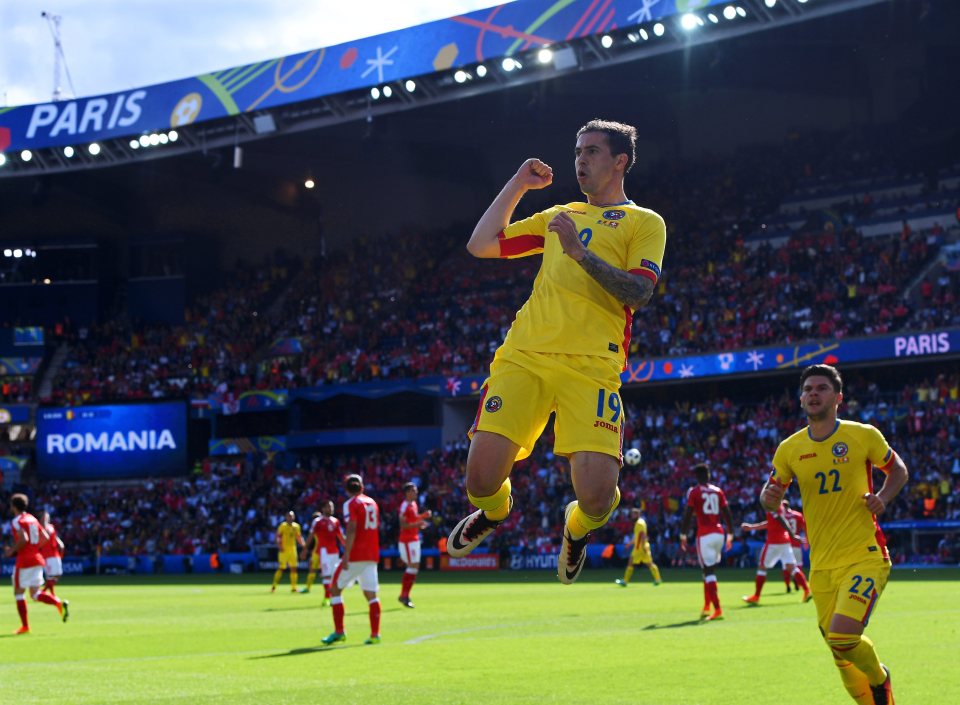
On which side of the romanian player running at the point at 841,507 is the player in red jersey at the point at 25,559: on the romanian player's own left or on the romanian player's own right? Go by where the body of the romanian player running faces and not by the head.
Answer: on the romanian player's own right

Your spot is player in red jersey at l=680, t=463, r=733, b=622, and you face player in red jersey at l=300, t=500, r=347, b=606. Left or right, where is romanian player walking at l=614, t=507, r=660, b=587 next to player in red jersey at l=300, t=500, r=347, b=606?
right

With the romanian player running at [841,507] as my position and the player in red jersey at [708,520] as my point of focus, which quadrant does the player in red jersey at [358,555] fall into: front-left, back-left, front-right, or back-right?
front-left

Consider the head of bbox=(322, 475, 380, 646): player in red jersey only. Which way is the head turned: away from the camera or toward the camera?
away from the camera

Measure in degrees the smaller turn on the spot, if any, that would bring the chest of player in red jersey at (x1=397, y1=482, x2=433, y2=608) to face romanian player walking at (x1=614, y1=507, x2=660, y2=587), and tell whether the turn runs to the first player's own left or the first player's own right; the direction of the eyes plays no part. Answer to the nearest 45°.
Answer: approximately 45° to the first player's own left

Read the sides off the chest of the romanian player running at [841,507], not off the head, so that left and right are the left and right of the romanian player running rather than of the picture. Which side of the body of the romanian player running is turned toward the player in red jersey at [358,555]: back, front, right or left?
right

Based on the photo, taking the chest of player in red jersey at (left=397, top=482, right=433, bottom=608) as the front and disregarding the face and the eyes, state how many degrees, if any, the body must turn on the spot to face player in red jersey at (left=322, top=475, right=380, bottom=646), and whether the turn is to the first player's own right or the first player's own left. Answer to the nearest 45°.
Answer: approximately 90° to the first player's own right

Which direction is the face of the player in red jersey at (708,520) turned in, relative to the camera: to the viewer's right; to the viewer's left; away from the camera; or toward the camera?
away from the camera

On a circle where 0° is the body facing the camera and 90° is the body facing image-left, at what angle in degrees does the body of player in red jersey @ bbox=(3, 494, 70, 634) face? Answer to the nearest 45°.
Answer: approximately 135°

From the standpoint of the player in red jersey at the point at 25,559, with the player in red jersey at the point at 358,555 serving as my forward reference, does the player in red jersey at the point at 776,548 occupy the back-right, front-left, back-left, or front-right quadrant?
front-left

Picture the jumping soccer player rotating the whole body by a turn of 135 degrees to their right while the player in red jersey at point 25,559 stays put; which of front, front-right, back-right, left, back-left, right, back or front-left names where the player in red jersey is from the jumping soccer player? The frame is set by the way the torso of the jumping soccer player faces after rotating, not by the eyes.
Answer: front-left

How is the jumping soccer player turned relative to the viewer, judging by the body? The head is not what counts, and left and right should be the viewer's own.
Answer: facing the viewer and to the left of the viewer

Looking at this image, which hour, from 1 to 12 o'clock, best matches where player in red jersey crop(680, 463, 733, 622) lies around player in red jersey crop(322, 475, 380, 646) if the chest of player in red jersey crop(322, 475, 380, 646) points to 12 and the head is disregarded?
player in red jersey crop(680, 463, 733, 622) is roughly at 4 o'clock from player in red jersey crop(322, 475, 380, 646).

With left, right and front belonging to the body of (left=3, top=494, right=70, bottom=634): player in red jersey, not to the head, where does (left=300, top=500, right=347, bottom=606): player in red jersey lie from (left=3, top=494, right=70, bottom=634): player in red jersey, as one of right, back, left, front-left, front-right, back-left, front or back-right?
right

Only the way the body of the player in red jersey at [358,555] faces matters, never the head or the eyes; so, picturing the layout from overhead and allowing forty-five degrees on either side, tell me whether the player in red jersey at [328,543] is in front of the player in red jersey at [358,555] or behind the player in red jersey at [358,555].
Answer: in front
